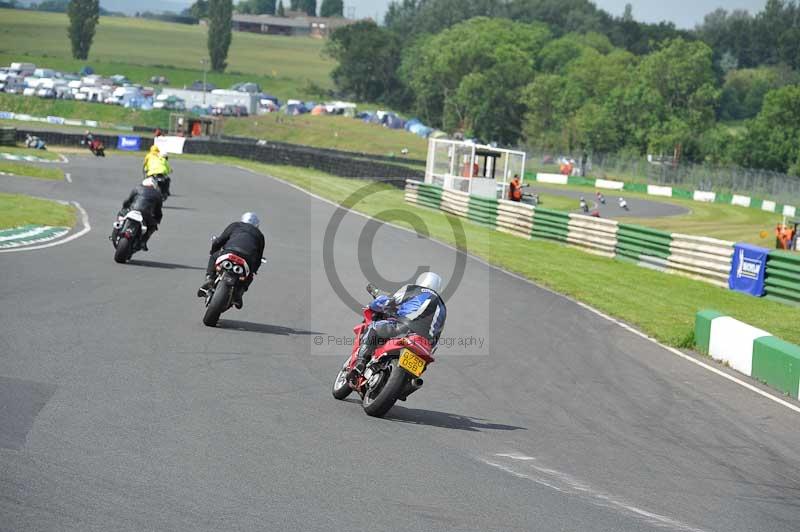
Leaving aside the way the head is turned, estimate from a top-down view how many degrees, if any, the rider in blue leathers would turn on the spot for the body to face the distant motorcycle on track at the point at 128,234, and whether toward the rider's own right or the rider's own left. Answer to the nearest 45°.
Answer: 0° — they already face it

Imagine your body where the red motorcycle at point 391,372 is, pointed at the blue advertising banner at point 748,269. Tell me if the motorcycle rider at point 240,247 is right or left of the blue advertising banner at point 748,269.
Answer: left

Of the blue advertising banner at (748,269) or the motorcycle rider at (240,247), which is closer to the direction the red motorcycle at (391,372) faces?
the motorcycle rider

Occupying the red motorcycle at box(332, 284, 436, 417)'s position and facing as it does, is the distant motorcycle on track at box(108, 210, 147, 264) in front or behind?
in front

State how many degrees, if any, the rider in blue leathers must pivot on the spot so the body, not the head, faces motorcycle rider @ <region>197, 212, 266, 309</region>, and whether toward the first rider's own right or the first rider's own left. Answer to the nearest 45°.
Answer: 0° — they already face them

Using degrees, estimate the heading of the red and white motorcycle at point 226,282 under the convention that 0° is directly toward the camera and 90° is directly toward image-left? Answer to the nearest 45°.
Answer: approximately 180°

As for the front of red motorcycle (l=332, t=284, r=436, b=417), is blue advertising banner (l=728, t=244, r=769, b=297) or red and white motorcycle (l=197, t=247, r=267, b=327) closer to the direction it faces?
the red and white motorcycle

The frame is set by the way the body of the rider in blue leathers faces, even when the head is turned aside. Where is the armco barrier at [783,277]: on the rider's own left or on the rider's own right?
on the rider's own right

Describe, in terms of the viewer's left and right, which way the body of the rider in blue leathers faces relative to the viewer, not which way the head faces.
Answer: facing away from the viewer and to the left of the viewer

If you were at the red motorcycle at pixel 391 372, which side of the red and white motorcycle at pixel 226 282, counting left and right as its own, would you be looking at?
back

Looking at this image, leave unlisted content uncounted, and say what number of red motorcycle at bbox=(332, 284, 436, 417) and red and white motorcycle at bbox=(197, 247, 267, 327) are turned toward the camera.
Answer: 0

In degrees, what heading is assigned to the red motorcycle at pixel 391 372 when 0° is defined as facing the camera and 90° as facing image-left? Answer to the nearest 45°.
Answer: approximately 135°

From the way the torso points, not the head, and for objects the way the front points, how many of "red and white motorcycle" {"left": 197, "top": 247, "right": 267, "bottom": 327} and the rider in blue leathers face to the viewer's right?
0
